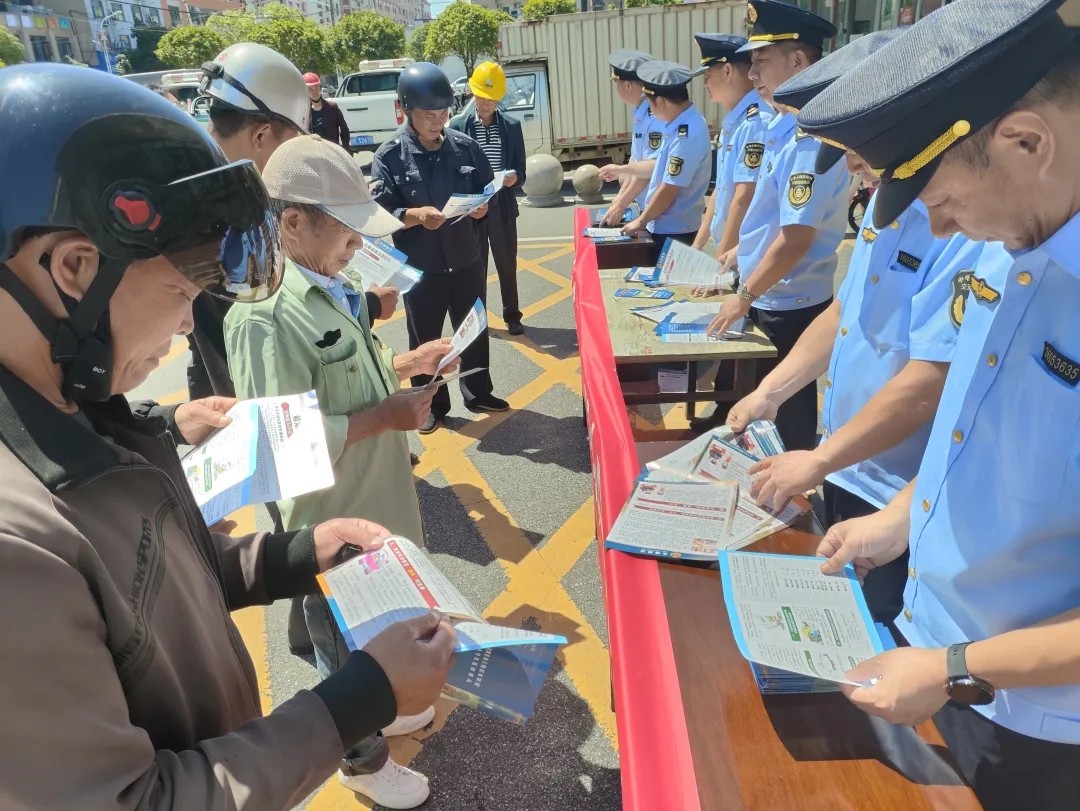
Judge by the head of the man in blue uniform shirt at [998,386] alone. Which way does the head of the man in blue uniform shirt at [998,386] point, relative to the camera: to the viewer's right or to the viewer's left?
to the viewer's left

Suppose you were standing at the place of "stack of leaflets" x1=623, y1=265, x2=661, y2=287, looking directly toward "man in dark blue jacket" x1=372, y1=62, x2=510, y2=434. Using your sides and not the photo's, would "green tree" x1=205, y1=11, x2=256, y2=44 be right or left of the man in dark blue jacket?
right

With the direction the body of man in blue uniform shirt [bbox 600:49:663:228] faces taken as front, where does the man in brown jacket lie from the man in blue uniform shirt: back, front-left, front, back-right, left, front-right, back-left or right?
left

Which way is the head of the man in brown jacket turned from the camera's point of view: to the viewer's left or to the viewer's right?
to the viewer's right

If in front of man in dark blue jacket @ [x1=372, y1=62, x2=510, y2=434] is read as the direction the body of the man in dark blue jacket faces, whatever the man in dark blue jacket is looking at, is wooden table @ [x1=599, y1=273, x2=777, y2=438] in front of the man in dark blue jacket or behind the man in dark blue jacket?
in front

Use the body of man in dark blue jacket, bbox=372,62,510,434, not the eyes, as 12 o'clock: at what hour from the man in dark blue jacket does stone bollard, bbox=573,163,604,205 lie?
The stone bollard is roughly at 8 o'clock from the man in dark blue jacket.

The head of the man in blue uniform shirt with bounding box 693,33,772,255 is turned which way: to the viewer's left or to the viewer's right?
to the viewer's left

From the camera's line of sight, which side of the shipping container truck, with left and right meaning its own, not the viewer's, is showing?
left

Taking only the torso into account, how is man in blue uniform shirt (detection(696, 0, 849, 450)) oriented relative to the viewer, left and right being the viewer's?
facing to the left of the viewer

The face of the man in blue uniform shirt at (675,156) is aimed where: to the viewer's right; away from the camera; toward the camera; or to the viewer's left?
to the viewer's left

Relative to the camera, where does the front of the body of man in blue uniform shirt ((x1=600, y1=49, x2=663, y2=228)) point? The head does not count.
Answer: to the viewer's left

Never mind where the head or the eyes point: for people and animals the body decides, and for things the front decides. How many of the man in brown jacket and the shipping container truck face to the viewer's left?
1

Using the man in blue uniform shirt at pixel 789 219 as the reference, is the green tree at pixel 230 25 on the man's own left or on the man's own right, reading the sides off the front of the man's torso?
on the man's own right
